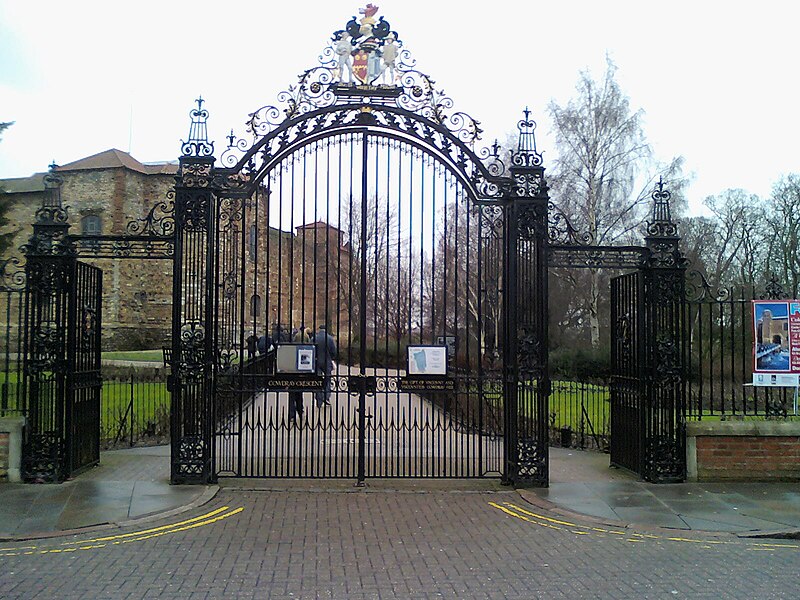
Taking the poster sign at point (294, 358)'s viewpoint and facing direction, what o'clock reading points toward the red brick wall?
The red brick wall is roughly at 9 o'clock from the poster sign.

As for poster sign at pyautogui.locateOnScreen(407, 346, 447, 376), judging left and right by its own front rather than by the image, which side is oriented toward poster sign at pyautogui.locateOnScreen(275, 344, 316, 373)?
right

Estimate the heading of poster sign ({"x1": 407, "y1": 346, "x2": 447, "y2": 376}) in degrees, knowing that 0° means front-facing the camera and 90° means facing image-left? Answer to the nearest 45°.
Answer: approximately 0°

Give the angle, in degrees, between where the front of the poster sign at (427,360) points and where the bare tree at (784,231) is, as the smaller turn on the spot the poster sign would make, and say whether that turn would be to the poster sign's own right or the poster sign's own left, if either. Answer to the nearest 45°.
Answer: approximately 135° to the poster sign's own left

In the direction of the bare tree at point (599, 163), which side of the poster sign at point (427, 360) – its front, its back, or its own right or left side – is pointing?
back

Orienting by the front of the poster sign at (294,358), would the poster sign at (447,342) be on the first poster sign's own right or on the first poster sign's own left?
on the first poster sign's own left

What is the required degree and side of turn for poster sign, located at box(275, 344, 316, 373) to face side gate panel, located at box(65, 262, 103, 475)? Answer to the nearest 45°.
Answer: approximately 90° to its right

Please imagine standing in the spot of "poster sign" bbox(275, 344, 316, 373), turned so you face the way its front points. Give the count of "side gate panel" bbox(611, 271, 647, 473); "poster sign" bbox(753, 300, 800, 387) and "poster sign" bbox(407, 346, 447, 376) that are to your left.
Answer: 3

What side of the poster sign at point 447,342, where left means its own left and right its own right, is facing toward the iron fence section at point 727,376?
left
